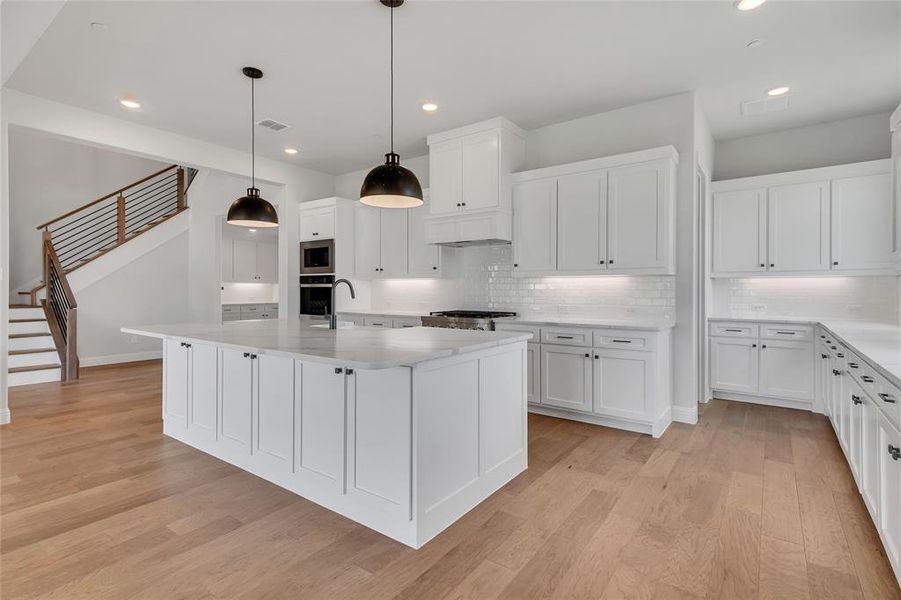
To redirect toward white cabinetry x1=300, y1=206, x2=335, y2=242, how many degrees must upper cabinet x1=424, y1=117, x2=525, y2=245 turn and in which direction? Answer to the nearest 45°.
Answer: approximately 90° to its right

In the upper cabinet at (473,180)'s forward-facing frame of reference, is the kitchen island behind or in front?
in front

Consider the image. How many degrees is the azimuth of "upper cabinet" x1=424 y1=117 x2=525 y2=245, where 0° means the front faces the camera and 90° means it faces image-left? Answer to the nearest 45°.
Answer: approximately 45°

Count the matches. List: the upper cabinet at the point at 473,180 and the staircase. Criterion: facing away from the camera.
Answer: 0

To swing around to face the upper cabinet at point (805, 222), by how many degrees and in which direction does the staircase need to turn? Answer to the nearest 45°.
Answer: approximately 45° to its left

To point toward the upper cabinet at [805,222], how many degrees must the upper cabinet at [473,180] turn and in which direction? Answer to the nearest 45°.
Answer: approximately 135° to its left

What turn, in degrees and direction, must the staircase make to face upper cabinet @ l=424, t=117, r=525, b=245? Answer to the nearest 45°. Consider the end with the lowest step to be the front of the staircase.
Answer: approximately 45° to its left

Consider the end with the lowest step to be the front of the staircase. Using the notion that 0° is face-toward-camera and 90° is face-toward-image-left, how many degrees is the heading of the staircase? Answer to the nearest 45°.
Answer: approximately 0°

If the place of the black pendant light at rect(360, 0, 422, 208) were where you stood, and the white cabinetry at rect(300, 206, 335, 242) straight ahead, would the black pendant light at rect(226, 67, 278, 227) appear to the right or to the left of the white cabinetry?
left

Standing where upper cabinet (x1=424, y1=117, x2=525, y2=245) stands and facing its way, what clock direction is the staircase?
The staircase is roughly at 2 o'clock from the upper cabinet.
